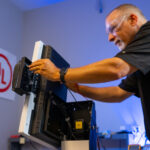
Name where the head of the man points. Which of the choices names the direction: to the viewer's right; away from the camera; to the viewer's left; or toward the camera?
to the viewer's left

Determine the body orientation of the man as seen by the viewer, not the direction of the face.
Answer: to the viewer's left

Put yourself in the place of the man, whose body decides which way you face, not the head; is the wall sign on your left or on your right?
on your right
